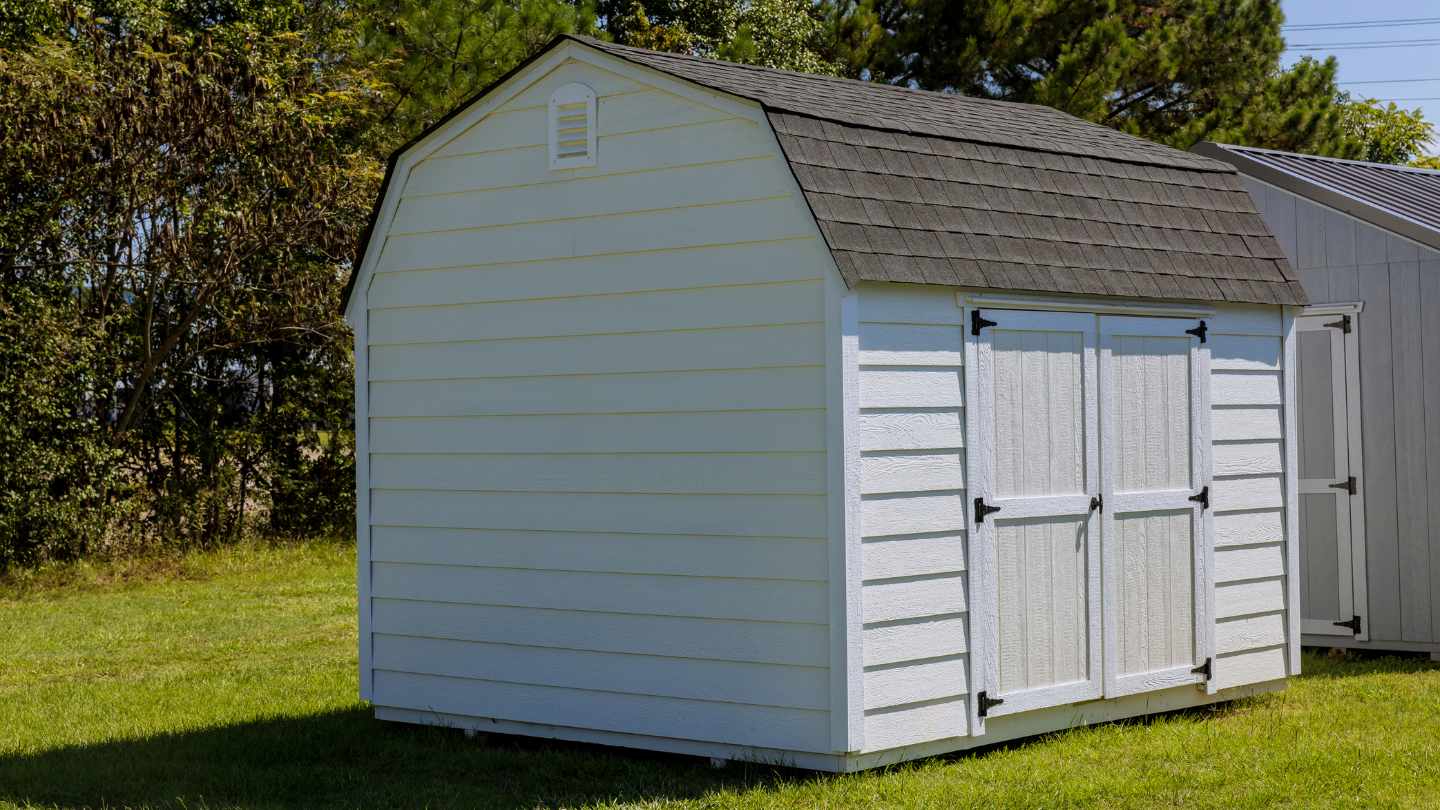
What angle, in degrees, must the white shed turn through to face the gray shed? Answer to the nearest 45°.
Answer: approximately 90° to its left

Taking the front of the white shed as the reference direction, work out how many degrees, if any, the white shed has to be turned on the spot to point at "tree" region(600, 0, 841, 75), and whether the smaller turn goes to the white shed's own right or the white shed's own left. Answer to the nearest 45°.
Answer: approximately 135° to the white shed's own left

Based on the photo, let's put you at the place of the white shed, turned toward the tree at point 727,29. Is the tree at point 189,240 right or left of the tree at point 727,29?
left

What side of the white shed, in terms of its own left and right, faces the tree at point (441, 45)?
back

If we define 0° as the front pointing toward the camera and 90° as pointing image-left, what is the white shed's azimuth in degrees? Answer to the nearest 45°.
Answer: approximately 315°

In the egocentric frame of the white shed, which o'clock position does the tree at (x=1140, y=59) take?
The tree is roughly at 8 o'clock from the white shed.

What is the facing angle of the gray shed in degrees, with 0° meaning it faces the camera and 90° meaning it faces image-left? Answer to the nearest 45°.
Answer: approximately 45°

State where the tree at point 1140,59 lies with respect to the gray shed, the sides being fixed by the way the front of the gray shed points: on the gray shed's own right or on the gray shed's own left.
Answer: on the gray shed's own right
